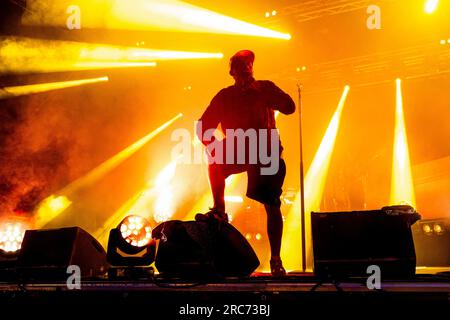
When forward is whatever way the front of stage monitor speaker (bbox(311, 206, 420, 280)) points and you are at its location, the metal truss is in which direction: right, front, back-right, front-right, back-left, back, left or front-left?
front

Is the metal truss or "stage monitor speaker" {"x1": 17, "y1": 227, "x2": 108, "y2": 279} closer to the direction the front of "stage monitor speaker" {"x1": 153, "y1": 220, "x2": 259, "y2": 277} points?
the metal truss

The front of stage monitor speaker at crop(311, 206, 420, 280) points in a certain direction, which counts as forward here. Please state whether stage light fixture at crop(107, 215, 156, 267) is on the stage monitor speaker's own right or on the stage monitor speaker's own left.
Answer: on the stage monitor speaker's own left

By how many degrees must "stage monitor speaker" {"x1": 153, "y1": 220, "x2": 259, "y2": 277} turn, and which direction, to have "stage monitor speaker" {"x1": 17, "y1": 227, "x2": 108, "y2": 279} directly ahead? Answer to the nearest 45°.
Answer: approximately 135° to its left

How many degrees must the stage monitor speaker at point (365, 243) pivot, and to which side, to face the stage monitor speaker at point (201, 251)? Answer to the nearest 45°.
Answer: approximately 90° to its left

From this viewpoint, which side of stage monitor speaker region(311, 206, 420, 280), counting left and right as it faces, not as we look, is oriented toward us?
back

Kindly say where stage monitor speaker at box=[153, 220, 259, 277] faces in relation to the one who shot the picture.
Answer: facing away from the viewer and to the right of the viewer

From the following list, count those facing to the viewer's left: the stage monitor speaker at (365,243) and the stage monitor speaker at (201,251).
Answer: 0

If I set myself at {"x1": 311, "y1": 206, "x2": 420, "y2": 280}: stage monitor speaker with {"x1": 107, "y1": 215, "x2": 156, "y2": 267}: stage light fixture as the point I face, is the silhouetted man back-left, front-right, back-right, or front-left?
front-right

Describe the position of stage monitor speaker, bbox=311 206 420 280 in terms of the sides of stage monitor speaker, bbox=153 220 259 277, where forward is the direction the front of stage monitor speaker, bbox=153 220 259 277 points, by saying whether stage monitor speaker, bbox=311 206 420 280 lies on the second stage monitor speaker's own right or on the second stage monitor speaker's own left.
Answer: on the second stage monitor speaker's own right
